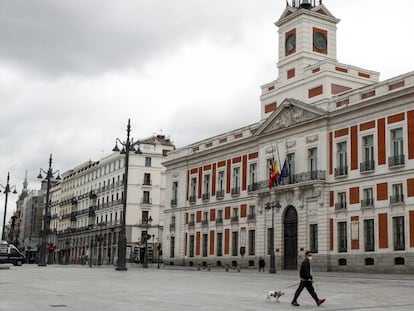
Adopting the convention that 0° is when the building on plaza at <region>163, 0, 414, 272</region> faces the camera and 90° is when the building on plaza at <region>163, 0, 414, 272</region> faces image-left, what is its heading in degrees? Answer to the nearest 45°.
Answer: approximately 45°
